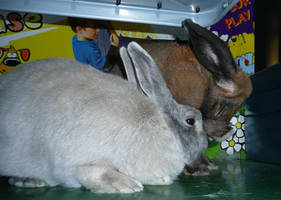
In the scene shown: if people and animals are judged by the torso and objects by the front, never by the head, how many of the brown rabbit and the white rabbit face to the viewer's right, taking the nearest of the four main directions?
2

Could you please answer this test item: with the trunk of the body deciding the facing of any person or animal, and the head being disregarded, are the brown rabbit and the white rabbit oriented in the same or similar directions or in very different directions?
same or similar directions

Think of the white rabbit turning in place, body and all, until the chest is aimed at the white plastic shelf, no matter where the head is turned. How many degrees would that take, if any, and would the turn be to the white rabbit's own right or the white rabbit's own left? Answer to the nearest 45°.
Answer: approximately 90° to the white rabbit's own left

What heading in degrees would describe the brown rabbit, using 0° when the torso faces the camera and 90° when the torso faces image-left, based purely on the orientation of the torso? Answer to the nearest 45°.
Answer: approximately 270°

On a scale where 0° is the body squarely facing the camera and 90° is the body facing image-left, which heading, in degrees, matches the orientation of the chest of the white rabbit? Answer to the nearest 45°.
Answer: approximately 270°
